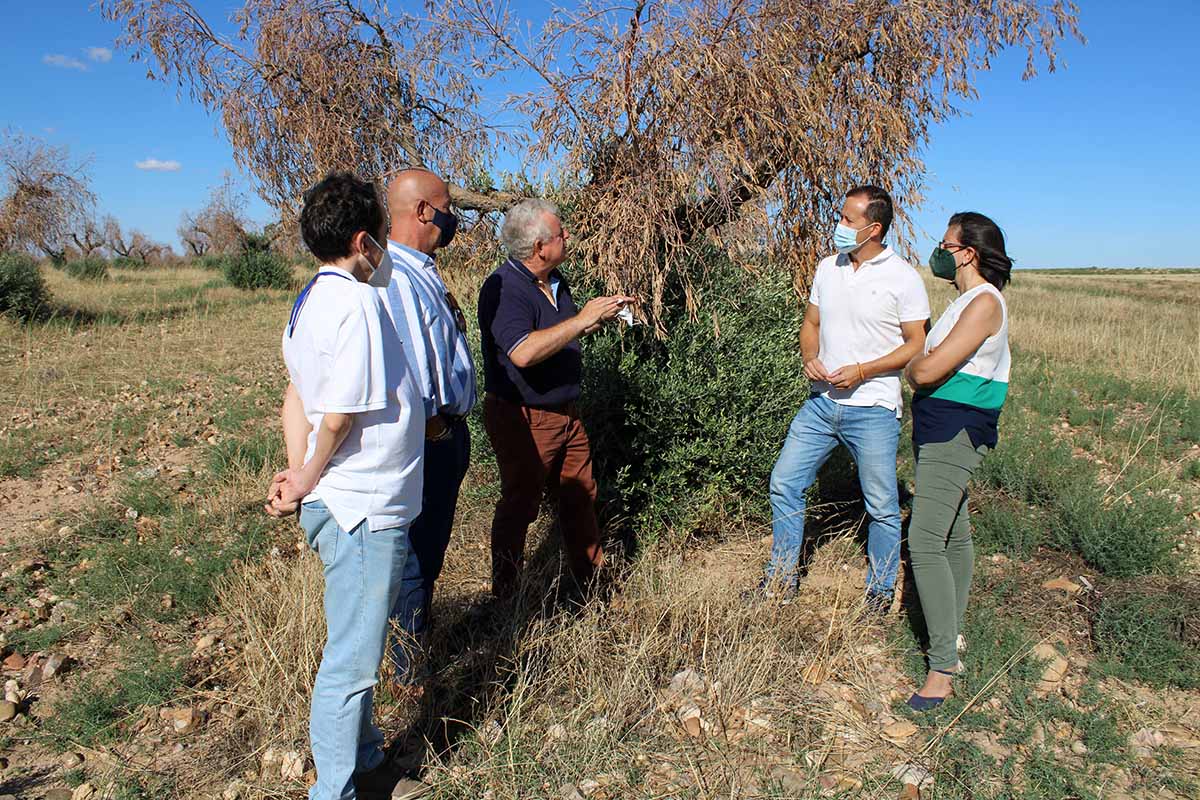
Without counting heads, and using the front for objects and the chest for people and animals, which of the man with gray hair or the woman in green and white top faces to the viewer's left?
the woman in green and white top

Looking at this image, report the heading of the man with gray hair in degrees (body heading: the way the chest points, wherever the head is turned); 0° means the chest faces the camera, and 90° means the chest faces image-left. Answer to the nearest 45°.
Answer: approximately 315°

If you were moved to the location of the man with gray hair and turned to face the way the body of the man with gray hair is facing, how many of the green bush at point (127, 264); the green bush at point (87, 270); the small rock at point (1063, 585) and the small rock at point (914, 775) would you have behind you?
2

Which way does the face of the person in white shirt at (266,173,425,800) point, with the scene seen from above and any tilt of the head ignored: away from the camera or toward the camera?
away from the camera

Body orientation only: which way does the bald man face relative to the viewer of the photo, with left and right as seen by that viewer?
facing to the right of the viewer

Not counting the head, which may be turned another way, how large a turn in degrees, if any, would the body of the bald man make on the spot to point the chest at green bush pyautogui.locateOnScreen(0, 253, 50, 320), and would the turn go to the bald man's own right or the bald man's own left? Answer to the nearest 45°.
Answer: approximately 135° to the bald man's own left

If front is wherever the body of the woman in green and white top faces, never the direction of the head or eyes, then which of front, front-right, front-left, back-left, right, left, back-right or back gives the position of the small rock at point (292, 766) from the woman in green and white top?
front-left

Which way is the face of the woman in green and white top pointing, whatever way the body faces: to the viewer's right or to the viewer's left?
to the viewer's left

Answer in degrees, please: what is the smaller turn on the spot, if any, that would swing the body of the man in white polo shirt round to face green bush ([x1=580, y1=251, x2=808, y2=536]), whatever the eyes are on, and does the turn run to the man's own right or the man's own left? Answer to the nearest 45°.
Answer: approximately 90° to the man's own right

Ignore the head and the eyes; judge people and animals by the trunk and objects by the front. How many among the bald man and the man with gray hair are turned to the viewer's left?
0

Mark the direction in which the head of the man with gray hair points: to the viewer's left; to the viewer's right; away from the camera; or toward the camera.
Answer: to the viewer's right

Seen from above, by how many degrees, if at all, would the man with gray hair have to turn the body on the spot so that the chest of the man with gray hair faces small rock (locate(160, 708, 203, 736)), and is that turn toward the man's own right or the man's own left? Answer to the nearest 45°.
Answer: approximately 135° to the man's own right

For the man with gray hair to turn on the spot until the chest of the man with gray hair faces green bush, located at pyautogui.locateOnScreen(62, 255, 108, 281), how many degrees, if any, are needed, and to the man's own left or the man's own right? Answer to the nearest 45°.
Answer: approximately 180°

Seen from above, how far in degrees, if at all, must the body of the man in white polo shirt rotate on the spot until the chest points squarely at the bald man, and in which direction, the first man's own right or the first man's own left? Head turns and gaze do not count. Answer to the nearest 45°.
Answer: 0° — they already face them

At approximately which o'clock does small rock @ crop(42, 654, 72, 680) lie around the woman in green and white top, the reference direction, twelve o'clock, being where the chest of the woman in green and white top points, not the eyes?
The small rock is roughly at 11 o'clock from the woman in green and white top.

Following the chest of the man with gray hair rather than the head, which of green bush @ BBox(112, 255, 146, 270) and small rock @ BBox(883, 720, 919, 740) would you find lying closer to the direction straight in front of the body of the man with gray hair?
the small rock

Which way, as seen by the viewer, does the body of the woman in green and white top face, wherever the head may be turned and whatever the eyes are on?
to the viewer's left

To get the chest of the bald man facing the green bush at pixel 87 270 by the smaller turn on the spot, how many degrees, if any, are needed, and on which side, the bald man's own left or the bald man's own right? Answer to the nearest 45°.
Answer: approximately 135° to the bald man's own left

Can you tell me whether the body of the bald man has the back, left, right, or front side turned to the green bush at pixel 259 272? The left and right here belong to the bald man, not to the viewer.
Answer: left
